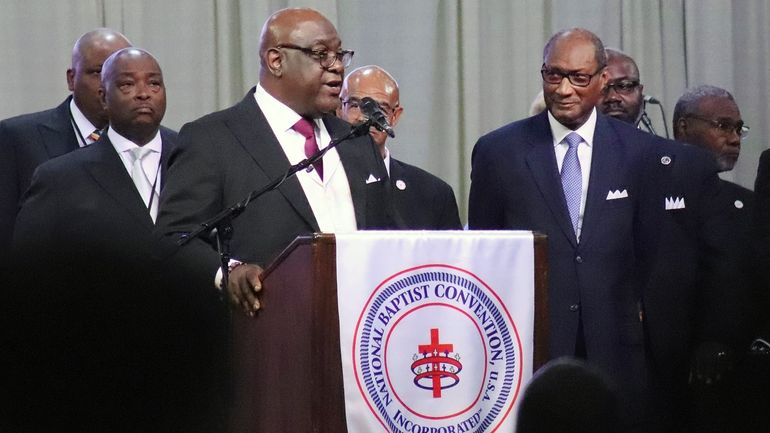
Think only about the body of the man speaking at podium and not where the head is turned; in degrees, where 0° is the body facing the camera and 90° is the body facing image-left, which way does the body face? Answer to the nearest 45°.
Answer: approximately 315°

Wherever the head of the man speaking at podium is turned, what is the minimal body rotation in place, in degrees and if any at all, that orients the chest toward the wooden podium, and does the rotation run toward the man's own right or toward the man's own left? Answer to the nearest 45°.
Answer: approximately 45° to the man's own right
